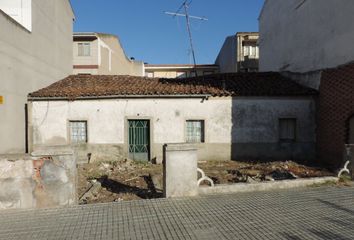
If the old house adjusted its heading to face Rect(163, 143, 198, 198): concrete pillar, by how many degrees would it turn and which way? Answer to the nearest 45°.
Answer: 0° — it already faces it

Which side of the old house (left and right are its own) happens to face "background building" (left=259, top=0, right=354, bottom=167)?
left

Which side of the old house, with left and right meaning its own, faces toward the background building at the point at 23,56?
right

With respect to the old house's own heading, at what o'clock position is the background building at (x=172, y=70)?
The background building is roughly at 6 o'clock from the old house.

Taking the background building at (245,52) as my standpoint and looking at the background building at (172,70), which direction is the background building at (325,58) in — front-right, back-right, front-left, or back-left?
back-left

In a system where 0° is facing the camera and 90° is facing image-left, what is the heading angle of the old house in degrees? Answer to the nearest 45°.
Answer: approximately 0°

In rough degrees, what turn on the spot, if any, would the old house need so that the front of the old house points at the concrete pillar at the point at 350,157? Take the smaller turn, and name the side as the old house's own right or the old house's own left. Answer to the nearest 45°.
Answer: approximately 45° to the old house's own left

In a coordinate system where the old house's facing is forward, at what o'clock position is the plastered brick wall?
The plastered brick wall is roughly at 1 o'clock from the old house.

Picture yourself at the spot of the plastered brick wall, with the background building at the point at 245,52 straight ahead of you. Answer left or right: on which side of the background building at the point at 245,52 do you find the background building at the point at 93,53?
left

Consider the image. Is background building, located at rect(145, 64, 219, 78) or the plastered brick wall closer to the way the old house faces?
the plastered brick wall

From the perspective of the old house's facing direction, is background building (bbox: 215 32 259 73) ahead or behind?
behind

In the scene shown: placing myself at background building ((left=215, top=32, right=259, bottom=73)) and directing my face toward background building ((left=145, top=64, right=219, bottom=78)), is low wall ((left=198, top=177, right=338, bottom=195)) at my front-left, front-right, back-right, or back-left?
back-left
